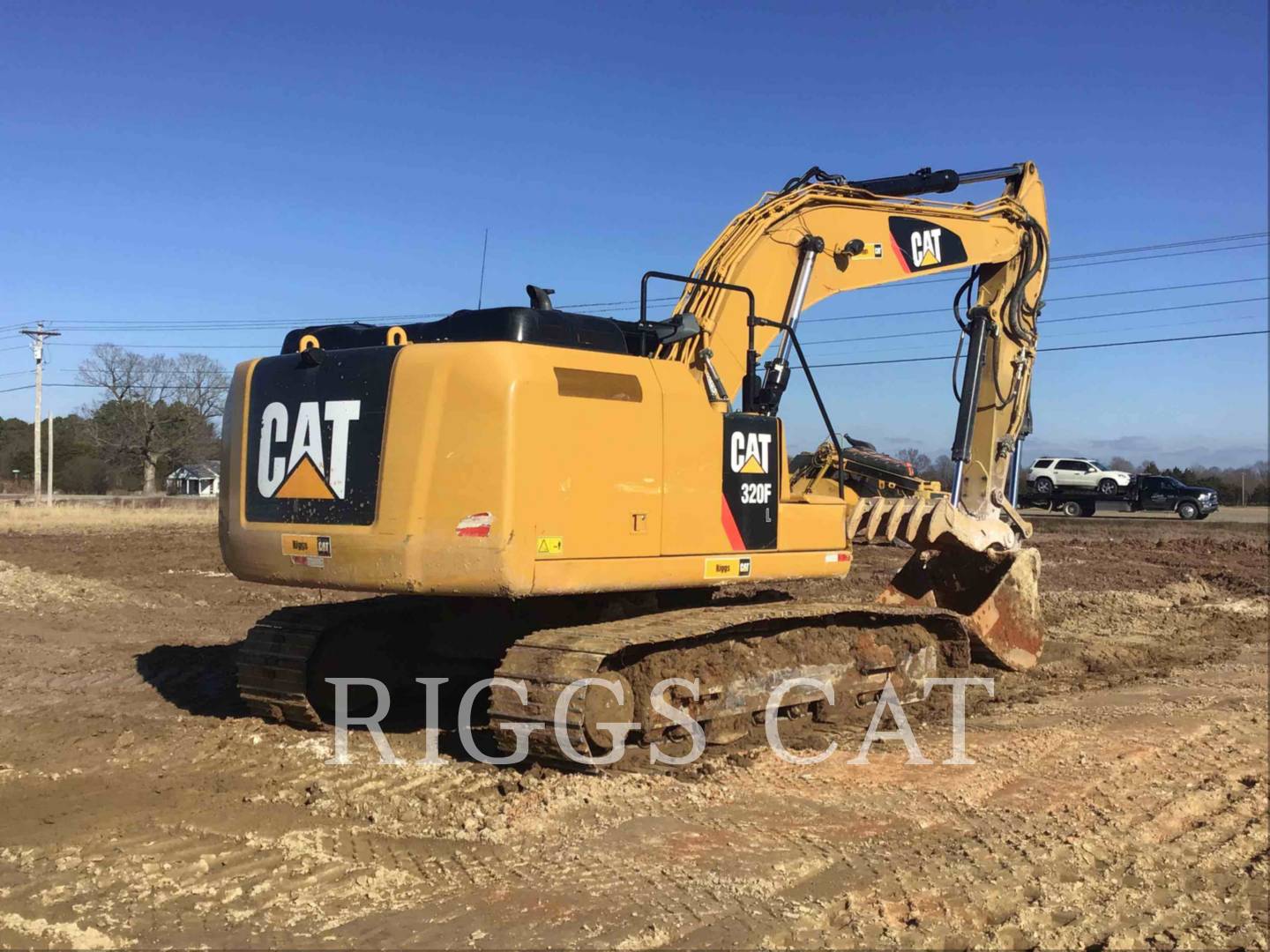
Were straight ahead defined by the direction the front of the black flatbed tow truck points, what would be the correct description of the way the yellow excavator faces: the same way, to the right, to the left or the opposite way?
to the left

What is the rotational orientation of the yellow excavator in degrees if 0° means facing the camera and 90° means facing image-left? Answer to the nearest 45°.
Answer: approximately 225°

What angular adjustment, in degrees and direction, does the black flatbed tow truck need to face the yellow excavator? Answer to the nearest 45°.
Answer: approximately 90° to its right

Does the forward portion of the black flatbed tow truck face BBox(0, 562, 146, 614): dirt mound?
no

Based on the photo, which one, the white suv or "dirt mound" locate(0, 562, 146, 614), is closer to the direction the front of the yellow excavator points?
the white suv

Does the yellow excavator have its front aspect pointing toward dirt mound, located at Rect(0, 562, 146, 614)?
no

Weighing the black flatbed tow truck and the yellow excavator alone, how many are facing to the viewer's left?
0

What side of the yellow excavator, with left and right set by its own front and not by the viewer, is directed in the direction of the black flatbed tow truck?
front

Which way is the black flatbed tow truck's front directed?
to the viewer's right
